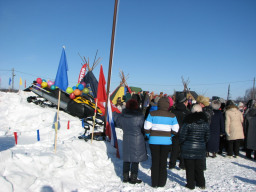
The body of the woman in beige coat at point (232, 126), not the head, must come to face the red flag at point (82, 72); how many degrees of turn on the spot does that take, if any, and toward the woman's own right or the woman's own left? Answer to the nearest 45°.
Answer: approximately 45° to the woman's own left

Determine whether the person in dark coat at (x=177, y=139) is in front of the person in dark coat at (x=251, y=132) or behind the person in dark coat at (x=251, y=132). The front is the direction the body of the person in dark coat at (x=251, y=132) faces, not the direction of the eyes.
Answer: behind

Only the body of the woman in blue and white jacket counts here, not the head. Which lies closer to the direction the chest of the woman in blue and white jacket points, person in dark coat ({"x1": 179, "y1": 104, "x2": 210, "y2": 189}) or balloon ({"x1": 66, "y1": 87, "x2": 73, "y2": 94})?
the balloon

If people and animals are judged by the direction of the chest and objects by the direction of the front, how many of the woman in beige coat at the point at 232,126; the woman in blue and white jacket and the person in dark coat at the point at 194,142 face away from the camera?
3

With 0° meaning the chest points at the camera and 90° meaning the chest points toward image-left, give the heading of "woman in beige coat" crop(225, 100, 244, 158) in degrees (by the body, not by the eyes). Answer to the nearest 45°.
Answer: approximately 180°

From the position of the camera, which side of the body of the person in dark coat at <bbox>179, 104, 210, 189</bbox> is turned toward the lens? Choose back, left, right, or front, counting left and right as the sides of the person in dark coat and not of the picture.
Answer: back

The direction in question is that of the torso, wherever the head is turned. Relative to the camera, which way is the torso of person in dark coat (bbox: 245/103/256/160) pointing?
away from the camera

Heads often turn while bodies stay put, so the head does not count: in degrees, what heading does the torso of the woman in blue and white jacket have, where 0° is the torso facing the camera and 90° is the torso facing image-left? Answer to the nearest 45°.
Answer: approximately 180°

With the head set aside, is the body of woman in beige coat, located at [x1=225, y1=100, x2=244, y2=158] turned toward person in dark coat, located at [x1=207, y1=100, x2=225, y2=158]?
no

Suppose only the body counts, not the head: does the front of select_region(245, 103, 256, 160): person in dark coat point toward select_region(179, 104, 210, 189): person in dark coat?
no

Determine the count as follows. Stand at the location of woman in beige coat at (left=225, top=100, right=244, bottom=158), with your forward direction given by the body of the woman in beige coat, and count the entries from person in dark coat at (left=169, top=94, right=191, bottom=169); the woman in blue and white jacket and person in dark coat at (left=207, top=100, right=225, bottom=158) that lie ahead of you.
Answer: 0

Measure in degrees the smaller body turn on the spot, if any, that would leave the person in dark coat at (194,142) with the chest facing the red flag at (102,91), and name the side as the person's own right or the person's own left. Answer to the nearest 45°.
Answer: approximately 45° to the person's own left

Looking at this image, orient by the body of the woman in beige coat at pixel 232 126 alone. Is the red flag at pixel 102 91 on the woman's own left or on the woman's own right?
on the woman's own left

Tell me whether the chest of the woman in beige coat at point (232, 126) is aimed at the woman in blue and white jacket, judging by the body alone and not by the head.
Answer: no

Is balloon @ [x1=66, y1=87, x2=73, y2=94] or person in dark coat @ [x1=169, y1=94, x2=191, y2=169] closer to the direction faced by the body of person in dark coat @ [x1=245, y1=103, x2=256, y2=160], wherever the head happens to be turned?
the balloon

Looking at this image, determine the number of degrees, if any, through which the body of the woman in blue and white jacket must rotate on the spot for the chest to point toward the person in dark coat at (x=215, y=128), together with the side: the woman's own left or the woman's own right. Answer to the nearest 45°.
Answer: approximately 45° to the woman's own right

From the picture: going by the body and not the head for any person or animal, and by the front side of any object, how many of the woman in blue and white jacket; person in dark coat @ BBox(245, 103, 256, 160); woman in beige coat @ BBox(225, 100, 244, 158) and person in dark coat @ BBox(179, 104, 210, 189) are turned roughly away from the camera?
4
